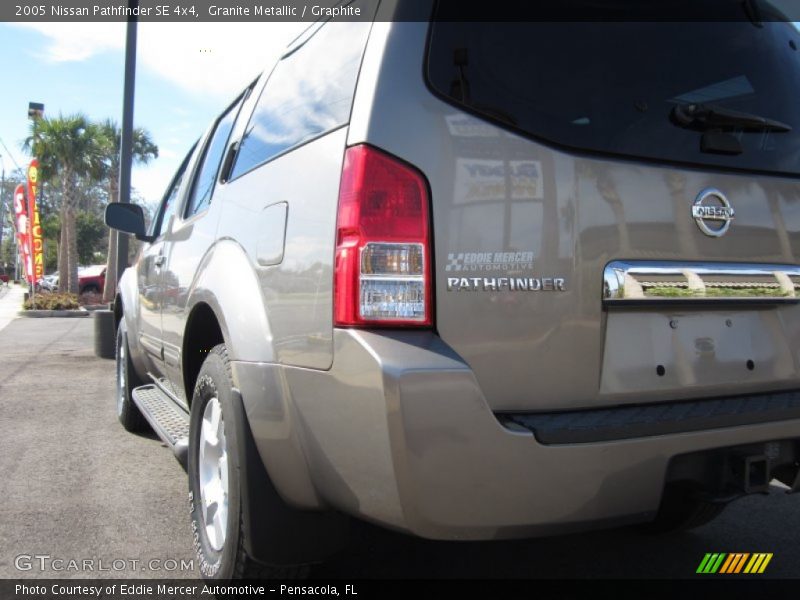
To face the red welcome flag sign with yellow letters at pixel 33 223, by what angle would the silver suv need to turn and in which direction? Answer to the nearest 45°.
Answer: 0° — it already faces it

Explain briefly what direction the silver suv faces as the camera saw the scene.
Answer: facing away from the viewer and to the left of the viewer

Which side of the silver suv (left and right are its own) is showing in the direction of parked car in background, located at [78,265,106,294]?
front

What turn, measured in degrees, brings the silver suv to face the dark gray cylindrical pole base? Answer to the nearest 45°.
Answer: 0° — it already faces it

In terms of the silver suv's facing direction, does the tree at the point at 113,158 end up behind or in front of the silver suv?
in front

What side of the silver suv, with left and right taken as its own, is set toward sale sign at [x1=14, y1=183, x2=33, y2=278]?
front
